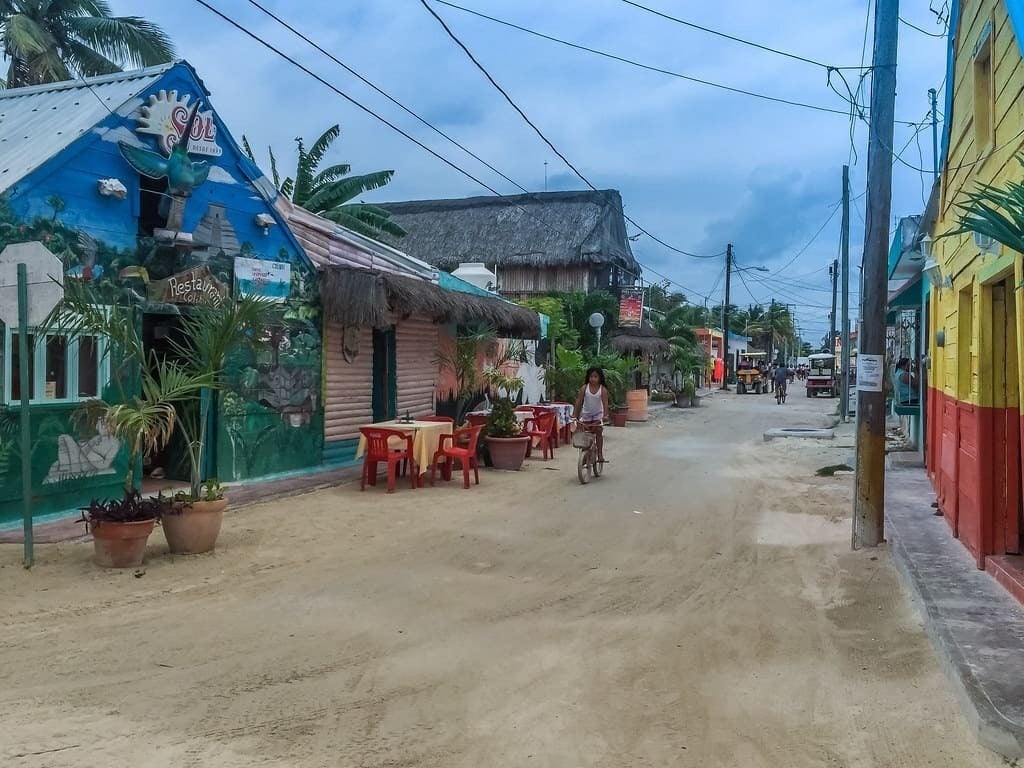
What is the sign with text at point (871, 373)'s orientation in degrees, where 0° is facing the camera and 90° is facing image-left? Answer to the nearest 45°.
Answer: approximately 0°

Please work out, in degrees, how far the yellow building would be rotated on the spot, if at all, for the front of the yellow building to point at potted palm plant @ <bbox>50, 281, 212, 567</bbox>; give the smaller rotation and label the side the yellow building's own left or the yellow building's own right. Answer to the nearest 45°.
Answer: approximately 45° to the yellow building's own left

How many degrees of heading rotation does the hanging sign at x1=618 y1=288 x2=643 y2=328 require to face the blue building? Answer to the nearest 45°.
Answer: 0° — it already faces it

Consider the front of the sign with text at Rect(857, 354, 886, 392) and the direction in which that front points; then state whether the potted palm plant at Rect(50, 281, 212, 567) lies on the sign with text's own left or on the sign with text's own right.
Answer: on the sign with text's own right

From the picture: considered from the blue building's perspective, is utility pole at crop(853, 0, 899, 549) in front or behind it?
in front

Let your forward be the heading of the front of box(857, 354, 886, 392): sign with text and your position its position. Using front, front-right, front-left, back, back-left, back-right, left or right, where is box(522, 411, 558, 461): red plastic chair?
back-right

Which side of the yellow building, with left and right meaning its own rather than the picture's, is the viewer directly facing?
left

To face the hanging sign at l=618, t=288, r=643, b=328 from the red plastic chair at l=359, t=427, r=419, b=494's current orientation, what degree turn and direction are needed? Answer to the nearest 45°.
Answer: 0° — it already faces it

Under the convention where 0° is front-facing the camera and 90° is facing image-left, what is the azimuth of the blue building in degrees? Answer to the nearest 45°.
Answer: approximately 315°

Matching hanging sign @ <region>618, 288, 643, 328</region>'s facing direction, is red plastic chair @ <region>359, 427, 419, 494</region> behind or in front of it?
in front

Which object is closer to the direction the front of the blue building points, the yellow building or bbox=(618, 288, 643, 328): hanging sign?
the yellow building

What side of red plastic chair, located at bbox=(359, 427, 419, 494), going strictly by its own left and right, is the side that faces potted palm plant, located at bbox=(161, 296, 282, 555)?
back

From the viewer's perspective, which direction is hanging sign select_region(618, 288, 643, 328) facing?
toward the camera

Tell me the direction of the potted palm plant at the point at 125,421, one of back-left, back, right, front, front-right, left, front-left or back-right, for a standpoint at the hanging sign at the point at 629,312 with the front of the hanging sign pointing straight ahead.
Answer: front

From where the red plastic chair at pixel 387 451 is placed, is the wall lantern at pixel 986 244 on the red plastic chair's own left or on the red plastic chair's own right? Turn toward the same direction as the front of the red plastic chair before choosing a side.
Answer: on the red plastic chair's own right
